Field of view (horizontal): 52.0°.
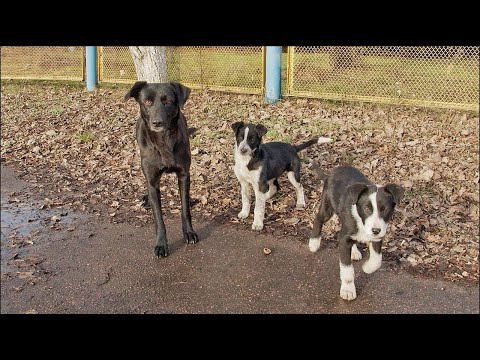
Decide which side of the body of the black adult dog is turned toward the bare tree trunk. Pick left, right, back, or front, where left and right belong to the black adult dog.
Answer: back

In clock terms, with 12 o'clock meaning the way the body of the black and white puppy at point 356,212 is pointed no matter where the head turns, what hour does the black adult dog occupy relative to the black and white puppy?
The black adult dog is roughly at 5 o'clock from the black and white puppy.

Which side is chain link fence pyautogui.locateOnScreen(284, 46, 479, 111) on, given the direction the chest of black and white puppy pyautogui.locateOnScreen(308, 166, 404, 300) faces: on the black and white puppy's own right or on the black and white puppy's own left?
on the black and white puppy's own left

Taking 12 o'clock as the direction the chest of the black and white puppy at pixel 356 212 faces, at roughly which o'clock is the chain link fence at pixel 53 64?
The chain link fence is roughly at 6 o'clock from the black and white puppy.

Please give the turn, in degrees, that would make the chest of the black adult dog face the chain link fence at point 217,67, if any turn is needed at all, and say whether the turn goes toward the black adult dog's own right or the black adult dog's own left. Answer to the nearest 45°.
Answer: approximately 180°

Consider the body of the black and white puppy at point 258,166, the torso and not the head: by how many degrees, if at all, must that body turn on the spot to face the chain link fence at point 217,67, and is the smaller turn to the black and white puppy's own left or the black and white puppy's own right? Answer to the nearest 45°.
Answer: approximately 135° to the black and white puppy's own right

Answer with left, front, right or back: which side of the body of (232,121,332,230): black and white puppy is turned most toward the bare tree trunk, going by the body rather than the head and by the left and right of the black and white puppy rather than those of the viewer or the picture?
right

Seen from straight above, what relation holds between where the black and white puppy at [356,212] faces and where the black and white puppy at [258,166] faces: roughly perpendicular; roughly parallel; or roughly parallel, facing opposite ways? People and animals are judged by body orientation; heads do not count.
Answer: roughly perpendicular

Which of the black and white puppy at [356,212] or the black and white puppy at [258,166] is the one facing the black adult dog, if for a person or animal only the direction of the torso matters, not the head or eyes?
the black and white puppy at [258,166]

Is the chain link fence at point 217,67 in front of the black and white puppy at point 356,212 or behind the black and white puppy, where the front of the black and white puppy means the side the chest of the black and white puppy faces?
behind

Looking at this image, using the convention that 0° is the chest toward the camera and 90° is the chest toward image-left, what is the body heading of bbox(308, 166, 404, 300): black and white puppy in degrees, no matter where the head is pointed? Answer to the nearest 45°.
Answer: approximately 315°

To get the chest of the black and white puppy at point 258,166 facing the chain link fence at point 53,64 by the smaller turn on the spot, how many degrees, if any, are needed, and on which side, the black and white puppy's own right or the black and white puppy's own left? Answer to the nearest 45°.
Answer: approximately 90° to the black and white puppy's own right
